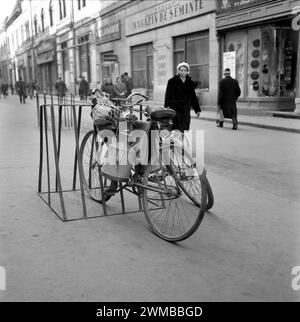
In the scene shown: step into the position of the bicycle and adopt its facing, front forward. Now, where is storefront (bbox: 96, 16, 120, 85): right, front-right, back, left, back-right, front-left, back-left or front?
front-right

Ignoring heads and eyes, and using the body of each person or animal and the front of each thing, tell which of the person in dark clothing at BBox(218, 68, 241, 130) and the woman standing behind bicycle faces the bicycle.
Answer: the woman standing behind bicycle

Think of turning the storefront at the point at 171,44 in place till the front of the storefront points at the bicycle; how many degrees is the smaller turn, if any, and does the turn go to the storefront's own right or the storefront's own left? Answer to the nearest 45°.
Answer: approximately 45° to the storefront's own left

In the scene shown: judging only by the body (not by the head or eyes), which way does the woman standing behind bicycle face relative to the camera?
toward the camera

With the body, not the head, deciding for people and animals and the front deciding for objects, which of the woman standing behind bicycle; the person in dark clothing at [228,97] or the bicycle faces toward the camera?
the woman standing behind bicycle

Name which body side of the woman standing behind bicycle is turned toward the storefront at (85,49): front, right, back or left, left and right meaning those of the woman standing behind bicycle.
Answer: back

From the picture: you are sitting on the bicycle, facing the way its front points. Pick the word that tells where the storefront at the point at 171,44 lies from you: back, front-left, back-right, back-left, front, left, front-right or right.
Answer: front-right

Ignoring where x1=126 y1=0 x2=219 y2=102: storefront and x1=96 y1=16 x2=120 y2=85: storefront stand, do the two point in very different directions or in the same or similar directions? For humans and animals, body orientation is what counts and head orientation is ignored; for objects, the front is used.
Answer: same or similar directions
